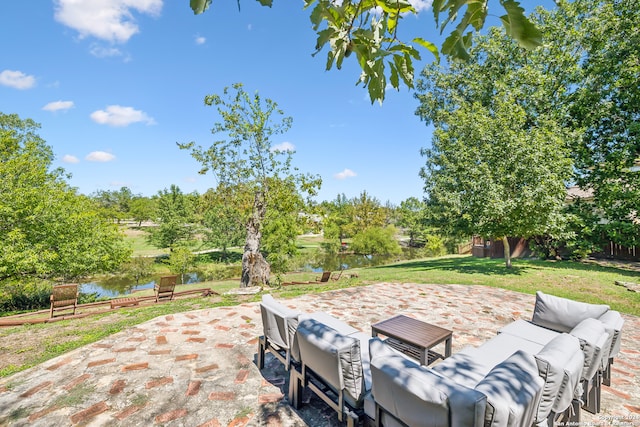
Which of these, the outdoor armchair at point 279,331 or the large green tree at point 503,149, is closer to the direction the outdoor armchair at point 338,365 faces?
the large green tree

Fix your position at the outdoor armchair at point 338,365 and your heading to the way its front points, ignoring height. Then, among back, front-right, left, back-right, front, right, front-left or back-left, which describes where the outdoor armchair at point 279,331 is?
left

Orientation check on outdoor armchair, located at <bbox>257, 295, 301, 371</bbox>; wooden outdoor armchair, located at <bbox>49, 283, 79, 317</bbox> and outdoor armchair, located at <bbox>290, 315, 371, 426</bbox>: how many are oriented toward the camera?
0

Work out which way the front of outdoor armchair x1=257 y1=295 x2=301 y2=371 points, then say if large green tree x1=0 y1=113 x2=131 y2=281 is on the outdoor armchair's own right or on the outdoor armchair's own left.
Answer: on the outdoor armchair's own left

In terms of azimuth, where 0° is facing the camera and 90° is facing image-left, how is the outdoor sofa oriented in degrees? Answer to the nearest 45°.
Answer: approximately 180°

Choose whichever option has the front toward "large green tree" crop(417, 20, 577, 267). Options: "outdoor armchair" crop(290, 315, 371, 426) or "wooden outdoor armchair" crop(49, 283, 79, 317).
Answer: the outdoor armchair

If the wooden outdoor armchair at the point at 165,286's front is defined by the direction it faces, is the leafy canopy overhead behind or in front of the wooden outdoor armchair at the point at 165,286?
behind

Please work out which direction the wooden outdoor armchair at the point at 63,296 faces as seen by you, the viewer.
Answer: facing away from the viewer and to the left of the viewer

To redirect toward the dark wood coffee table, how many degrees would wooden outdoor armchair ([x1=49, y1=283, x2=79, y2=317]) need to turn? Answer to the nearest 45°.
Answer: approximately 180°

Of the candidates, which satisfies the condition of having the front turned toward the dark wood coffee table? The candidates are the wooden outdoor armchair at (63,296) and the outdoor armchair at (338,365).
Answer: the outdoor armchair

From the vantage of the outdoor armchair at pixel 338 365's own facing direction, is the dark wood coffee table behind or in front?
in front

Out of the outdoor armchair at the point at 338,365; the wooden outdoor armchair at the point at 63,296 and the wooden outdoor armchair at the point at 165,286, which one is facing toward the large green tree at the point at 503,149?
the outdoor armchair

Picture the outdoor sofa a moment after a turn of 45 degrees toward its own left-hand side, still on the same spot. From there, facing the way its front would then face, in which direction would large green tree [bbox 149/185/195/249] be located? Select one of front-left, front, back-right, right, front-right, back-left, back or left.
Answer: front
